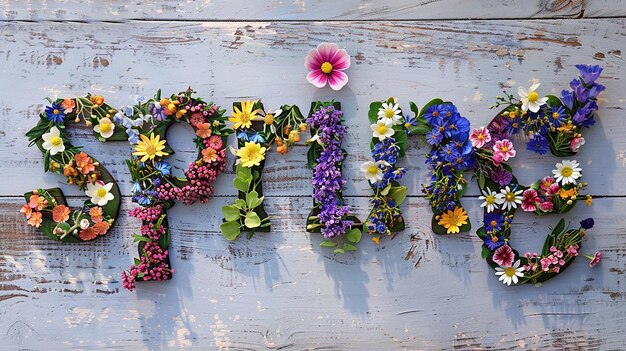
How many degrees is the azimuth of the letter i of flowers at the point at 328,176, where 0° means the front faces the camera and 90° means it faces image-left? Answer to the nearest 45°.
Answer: approximately 0°

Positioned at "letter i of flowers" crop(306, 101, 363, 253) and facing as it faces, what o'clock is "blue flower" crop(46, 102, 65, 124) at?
The blue flower is roughly at 3 o'clock from the letter i of flowers.

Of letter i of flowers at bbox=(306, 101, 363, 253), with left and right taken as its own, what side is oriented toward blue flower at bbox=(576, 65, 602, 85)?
left

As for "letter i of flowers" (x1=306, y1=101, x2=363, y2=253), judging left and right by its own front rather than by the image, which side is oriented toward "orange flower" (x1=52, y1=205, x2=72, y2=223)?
right
